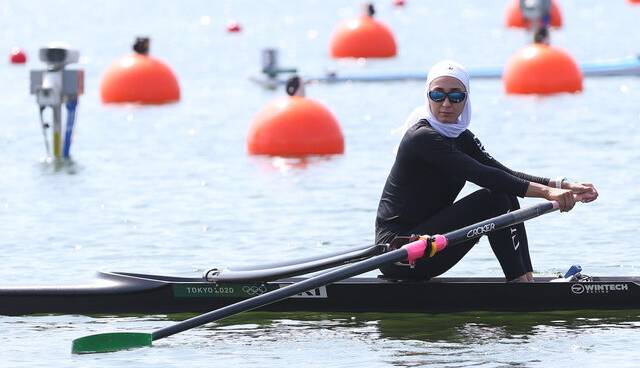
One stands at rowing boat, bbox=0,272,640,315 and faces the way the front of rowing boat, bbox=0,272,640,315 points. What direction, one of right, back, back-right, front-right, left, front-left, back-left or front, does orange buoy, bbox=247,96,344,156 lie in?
right

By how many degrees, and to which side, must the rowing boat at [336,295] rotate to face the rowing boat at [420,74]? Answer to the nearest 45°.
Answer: approximately 90° to its right

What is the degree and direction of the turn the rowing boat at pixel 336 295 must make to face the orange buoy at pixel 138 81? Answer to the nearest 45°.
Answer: approximately 90° to its right

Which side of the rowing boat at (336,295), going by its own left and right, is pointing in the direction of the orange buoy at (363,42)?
right

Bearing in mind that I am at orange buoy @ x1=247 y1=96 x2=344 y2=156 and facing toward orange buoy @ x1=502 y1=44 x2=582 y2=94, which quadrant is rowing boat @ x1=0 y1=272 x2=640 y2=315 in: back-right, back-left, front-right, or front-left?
back-right

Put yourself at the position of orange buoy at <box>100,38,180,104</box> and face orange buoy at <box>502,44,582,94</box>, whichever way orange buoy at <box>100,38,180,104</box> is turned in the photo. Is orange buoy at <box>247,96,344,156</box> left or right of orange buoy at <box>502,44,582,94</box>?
right

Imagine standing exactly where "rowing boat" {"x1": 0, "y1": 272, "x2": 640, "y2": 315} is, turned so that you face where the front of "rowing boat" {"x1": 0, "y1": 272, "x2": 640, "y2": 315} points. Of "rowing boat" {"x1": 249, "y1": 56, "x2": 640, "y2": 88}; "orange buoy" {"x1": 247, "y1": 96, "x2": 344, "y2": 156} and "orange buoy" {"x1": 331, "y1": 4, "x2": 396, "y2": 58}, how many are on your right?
3

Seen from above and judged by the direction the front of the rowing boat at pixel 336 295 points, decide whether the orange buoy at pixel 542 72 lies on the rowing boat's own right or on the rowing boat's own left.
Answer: on the rowing boat's own right

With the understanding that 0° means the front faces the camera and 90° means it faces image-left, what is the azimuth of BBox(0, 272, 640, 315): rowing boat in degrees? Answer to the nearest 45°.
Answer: approximately 90°
